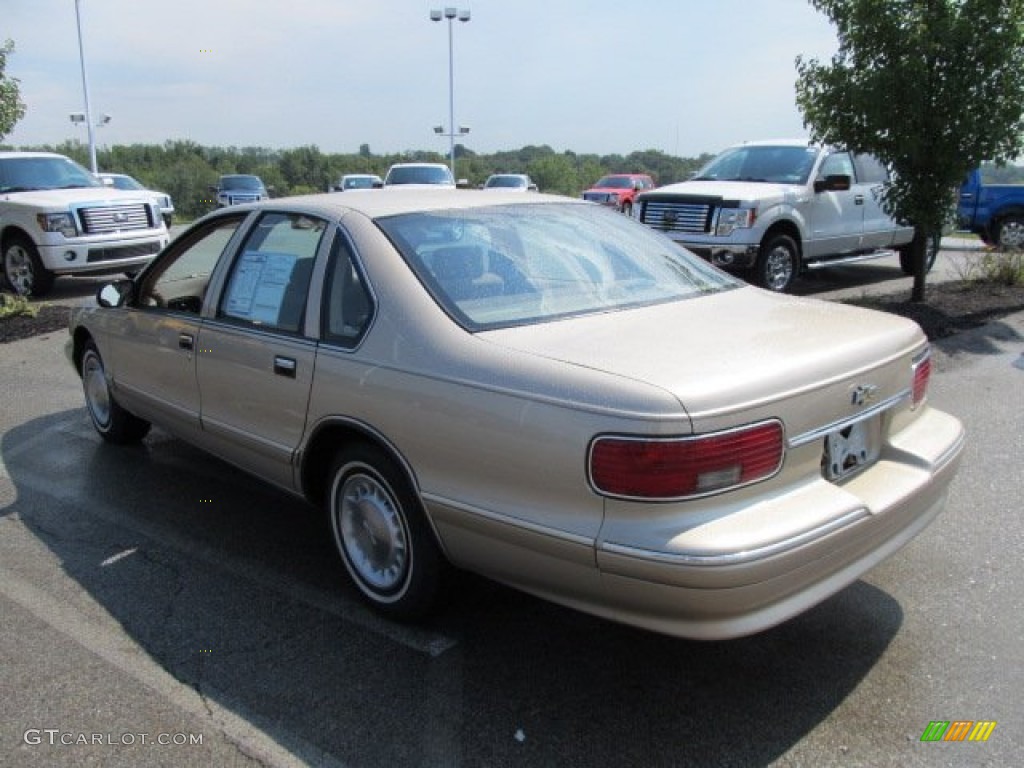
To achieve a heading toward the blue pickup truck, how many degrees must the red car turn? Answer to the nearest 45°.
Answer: approximately 90° to its left

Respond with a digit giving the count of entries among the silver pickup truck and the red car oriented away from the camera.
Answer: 0

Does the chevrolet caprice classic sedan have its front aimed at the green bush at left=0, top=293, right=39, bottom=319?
yes

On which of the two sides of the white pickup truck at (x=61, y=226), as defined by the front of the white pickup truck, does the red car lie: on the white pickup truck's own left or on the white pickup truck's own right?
on the white pickup truck's own left

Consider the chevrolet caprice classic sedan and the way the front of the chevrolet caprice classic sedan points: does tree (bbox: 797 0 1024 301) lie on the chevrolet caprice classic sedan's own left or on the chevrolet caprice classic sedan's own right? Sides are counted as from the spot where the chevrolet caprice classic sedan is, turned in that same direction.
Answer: on the chevrolet caprice classic sedan's own right

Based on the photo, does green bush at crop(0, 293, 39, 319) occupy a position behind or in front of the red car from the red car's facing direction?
in front

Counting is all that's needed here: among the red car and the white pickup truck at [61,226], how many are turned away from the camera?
0

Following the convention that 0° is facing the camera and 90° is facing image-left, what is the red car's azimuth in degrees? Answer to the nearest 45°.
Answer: approximately 45°

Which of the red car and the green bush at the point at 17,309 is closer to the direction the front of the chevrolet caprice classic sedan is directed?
the green bush

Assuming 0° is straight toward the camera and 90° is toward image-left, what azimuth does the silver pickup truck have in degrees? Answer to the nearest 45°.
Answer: approximately 45°

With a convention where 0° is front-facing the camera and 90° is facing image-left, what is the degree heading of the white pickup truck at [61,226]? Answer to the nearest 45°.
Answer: approximately 315°

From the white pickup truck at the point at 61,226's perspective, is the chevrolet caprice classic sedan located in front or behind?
in front

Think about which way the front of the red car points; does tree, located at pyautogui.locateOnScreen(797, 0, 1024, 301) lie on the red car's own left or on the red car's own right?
on the red car's own left
